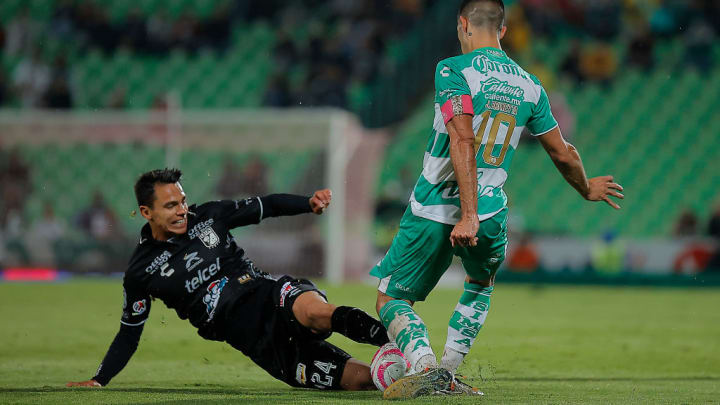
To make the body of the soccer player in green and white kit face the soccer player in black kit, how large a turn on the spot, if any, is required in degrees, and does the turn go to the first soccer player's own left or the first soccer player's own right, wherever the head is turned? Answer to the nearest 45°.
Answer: approximately 45° to the first soccer player's own left

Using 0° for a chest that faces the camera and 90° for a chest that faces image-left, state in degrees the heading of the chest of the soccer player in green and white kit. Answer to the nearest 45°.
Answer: approximately 135°
